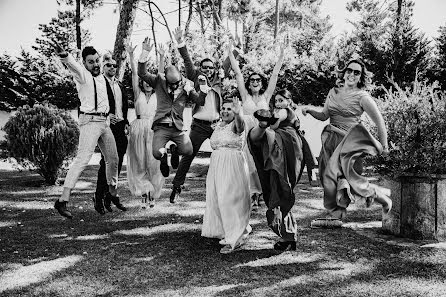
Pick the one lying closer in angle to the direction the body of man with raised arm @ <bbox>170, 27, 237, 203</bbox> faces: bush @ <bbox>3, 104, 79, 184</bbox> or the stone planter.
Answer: the stone planter

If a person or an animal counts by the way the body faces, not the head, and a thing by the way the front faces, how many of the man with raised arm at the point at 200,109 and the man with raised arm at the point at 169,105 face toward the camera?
2

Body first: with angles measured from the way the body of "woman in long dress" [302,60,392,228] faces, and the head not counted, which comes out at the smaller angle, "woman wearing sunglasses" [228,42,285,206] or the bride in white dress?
the bride in white dress

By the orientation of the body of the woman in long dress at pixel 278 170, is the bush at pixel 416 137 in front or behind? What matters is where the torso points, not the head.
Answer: behind

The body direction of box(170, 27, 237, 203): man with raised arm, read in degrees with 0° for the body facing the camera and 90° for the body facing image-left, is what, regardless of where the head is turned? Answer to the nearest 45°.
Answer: approximately 0°

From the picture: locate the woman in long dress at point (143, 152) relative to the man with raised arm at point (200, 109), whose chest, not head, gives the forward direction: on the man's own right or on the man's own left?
on the man's own right

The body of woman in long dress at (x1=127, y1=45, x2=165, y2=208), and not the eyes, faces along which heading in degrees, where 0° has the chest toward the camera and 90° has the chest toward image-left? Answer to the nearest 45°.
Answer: approximately 0°

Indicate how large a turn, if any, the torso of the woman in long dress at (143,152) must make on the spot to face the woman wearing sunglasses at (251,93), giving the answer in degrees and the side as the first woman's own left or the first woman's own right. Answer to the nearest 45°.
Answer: approximately 90° to the first woman's own left
